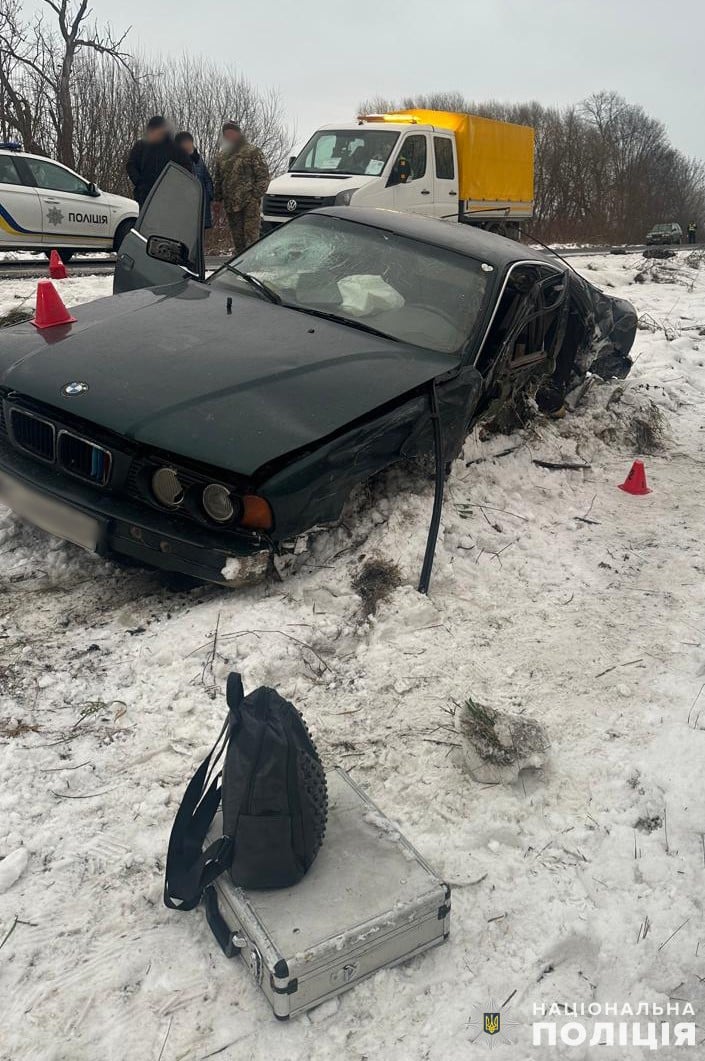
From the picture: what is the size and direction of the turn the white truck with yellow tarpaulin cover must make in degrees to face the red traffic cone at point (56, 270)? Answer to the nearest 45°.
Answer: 0° — it already faces it

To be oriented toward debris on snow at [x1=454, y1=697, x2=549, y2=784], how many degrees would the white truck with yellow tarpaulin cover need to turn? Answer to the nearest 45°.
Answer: approximately 45° to its left

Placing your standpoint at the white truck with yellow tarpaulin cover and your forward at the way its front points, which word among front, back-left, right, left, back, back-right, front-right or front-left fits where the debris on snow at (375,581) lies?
front-left

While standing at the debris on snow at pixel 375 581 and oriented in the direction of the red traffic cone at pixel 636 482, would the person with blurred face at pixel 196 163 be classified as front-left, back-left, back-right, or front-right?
front-left

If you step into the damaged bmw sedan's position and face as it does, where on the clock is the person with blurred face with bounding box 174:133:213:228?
The person with blurred face is roughly at 4 o'clock from the damaged bmw sedan.

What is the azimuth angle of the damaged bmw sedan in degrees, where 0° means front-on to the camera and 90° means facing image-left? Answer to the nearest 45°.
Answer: approximately 45°

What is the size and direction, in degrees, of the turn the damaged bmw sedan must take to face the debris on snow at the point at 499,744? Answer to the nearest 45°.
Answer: approximately 90° to its left

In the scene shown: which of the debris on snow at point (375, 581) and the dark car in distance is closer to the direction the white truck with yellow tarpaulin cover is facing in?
the debris on snow

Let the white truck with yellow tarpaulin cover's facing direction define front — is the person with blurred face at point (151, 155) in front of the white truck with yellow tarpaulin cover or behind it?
in front

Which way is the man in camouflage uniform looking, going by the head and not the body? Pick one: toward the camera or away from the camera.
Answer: toward the camera

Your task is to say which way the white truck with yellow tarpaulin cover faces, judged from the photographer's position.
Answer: facing the viewer and to the left of the viewer

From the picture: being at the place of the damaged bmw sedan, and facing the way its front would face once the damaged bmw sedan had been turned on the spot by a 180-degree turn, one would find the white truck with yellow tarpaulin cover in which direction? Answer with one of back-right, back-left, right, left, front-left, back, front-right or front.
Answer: front-left

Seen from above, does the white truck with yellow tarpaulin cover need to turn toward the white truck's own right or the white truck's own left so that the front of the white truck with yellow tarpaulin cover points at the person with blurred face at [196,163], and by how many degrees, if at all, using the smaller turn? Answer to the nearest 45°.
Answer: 0° — it already faces them
